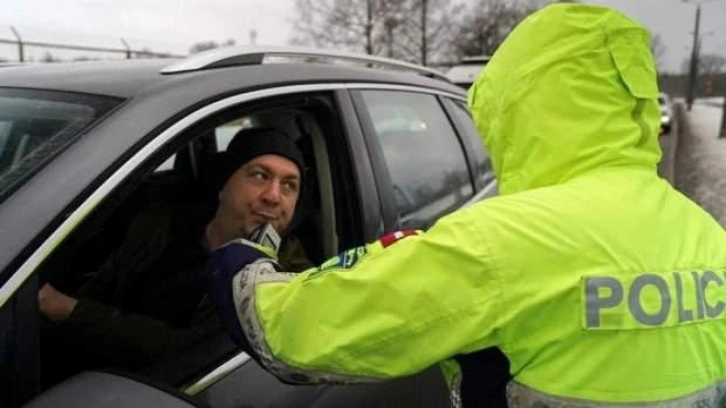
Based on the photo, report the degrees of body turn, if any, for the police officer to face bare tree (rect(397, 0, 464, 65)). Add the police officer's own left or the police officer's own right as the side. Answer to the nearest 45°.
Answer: approximately 45° to the police officer's own right

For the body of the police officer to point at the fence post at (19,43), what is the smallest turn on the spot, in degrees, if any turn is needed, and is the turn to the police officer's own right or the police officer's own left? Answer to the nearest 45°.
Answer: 0° — they already face it

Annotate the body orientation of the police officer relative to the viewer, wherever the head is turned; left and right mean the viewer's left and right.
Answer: facing away from the viewer and to the left of the viewer

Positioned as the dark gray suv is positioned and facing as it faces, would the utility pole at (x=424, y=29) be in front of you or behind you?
behind

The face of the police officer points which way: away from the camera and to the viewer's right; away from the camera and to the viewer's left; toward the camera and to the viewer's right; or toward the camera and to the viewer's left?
away from the camera and to the viewer's left

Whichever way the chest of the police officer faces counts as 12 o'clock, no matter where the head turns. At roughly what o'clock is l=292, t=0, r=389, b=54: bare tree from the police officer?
The bare tree is roughly at 1 o'clock from the police officer.

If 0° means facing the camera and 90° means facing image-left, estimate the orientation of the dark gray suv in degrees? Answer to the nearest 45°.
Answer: approximately 45°

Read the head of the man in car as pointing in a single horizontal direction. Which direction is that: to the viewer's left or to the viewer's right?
to the viewer's right

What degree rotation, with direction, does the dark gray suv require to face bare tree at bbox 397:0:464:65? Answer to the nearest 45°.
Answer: approximately 135° to its right

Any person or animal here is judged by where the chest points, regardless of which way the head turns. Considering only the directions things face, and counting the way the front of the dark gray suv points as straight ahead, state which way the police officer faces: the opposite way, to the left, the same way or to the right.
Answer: to the right

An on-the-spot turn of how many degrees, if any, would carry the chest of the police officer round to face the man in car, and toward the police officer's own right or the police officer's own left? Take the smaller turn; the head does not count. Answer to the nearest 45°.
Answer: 0° — they already face them

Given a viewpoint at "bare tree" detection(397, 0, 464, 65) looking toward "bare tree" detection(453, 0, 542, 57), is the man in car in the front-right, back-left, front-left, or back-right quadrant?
back-right
